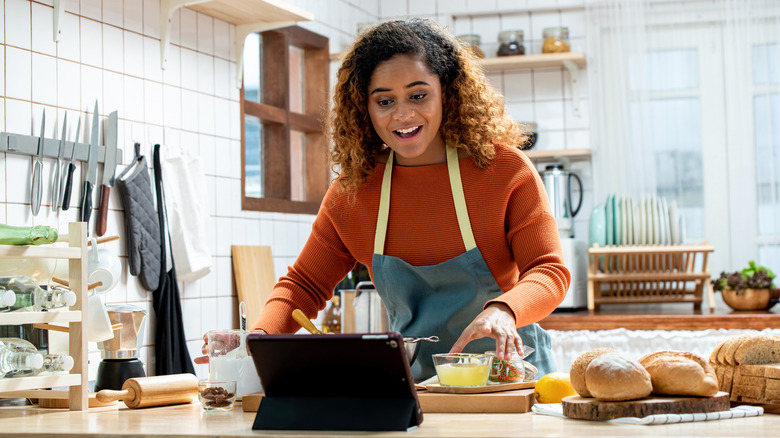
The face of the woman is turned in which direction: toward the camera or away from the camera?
toward the camera

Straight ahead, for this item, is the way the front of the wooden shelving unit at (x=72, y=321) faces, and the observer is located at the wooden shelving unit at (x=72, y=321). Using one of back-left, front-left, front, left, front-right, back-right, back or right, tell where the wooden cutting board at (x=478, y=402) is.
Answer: front

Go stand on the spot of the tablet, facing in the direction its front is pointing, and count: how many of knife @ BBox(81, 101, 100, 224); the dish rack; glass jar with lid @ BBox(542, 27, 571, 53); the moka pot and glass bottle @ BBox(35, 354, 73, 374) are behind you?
0

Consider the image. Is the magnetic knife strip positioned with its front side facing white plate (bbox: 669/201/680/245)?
no

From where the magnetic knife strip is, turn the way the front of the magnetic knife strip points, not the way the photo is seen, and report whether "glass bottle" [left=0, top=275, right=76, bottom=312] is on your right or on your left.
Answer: on your right

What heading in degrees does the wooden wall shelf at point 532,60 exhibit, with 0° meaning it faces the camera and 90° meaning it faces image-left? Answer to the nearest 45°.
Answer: approximately 0°

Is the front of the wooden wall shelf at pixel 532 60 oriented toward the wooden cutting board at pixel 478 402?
yes

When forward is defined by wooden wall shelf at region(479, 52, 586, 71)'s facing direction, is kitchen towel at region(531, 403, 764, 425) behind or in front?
in front

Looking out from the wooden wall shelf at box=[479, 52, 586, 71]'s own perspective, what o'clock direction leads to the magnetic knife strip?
The magnetic knife strip is roughly at 1 o'clock from the wooden wall shelf.

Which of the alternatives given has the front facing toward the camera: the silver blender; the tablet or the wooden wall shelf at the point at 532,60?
the wooden wall shelf

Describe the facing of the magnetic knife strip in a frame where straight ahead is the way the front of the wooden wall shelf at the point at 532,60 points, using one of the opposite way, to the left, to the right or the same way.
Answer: to the left

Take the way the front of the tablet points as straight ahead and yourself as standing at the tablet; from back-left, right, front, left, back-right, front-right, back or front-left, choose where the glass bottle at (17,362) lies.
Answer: front-left

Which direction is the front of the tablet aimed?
away from the camera

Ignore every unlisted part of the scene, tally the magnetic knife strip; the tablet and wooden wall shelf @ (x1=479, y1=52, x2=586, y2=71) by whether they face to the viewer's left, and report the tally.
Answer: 0

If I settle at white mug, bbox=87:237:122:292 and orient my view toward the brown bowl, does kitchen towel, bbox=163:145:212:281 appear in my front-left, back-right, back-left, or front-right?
front-left

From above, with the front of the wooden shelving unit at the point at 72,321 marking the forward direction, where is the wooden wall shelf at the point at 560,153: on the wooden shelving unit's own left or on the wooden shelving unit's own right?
on the wooden shelving unit's own left

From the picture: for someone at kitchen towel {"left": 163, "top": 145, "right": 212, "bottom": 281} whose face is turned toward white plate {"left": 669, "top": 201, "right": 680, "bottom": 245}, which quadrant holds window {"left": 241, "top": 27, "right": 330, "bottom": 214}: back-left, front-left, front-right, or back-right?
front-left
